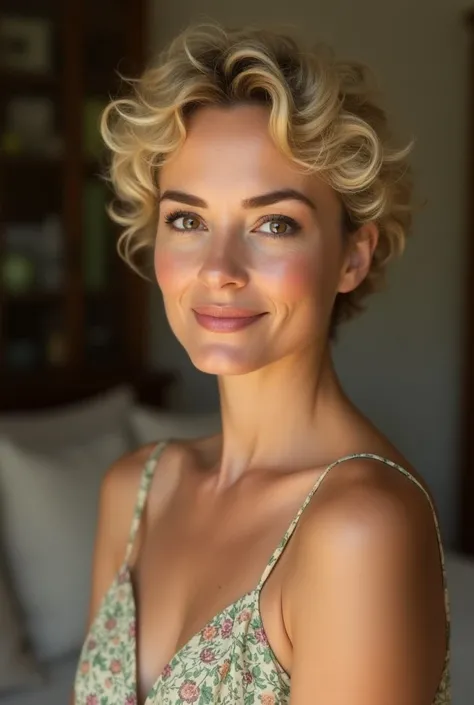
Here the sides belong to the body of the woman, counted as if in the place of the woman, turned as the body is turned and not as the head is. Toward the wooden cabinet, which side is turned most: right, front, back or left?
right

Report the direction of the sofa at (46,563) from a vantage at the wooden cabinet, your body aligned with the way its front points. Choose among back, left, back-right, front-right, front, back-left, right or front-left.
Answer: front

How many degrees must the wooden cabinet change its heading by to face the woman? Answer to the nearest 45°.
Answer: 0° — it already faces them

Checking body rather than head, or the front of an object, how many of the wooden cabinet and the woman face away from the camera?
0

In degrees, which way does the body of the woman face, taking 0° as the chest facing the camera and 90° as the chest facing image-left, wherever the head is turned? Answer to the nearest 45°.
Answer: approximately 45°

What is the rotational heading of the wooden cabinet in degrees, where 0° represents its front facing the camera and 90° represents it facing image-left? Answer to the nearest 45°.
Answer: approximately 0°
